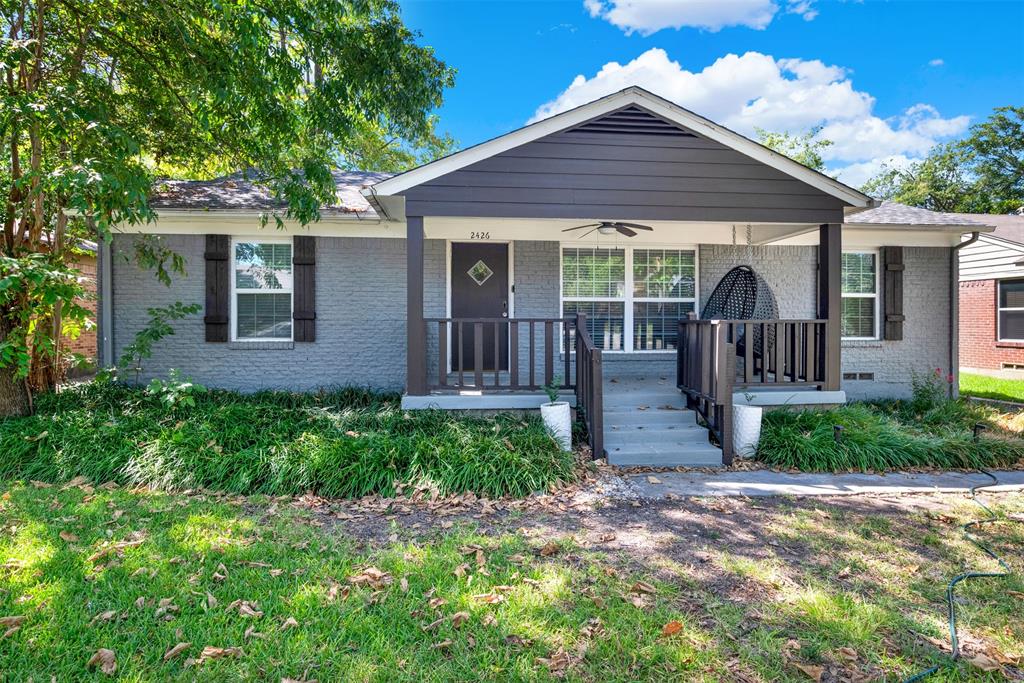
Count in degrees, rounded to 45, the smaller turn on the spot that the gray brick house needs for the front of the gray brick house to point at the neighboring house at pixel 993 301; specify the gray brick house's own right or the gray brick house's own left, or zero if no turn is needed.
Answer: approximately 135° to the gray brick house's own left

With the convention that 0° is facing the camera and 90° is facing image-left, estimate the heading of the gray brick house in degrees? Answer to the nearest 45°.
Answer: approximately 0°

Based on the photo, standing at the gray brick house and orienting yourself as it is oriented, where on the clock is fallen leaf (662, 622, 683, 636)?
The fallen leaf is roughly at 12 o'clock from the gray brick house.

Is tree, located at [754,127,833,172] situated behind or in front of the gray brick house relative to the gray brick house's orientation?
behind

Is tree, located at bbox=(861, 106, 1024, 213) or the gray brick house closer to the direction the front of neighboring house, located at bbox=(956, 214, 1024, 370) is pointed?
the gray brick house

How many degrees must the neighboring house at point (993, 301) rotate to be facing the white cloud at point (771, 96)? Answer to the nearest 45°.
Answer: approximately 135° to its right

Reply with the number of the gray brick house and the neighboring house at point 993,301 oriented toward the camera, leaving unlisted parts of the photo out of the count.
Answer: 2

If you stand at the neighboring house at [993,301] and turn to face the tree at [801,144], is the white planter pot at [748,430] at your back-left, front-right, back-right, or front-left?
back-left

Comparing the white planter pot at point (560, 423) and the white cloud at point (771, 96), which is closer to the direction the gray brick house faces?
the white planter pot
